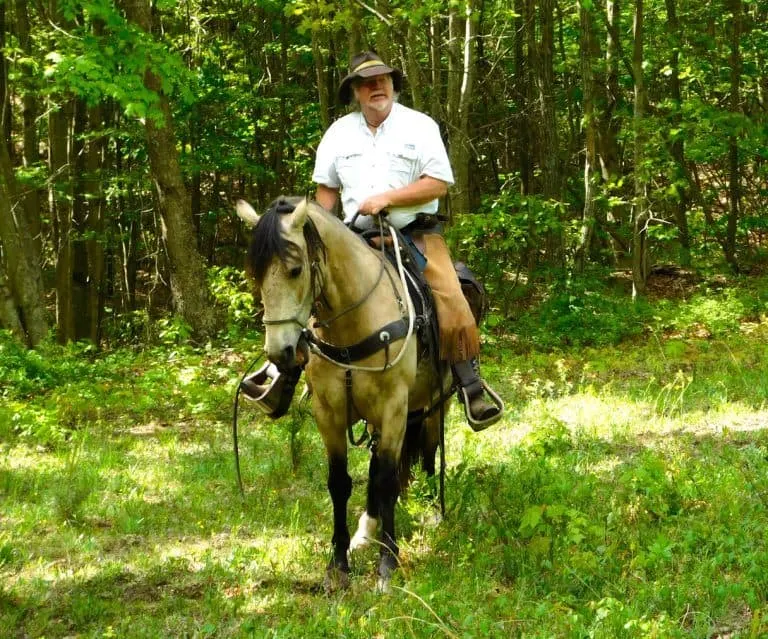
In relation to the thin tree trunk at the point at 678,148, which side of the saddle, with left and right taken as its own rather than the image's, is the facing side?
back

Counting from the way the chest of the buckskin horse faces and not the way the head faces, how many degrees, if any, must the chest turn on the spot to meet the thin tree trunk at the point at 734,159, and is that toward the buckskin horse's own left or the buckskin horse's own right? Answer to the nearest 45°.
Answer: approximately 180°

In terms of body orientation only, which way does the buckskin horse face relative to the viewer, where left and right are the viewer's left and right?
facing the viewer and to the left of the viewer

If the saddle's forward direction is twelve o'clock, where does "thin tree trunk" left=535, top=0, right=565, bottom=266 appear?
The thin tree trunk is roughly at 5 o'clock from the saddle.

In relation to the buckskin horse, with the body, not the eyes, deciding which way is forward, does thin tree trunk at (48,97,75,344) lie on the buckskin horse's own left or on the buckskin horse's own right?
on the buckskin horse's own right

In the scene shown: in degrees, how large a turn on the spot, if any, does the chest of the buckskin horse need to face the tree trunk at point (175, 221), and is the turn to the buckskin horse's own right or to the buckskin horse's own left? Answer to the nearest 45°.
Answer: approximately 135° to the buckskin horse's own right

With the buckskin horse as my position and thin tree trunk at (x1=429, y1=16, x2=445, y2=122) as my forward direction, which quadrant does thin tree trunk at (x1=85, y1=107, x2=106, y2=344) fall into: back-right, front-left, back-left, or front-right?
front-left

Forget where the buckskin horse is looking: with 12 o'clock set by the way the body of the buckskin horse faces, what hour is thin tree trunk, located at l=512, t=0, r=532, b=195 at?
The thin tree trunk is roughly at 5 o'clock from the buckskin horse.

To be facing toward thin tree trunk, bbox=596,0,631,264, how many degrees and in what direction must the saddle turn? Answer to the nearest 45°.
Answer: approximately 135° to its right
